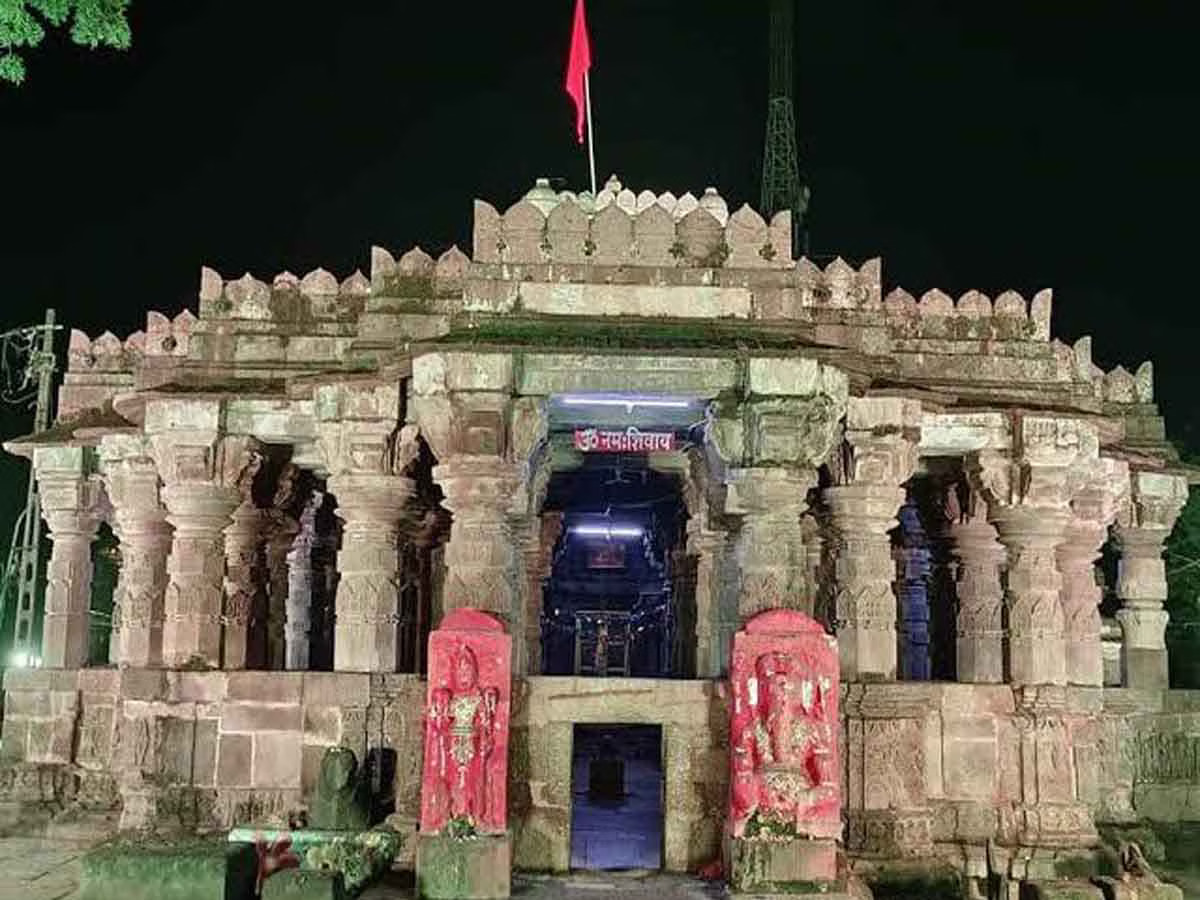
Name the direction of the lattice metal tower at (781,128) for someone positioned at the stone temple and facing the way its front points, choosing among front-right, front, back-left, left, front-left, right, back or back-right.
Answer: back

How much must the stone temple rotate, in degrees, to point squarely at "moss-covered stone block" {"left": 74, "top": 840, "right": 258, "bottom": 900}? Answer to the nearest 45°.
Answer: approximately 45° to its right

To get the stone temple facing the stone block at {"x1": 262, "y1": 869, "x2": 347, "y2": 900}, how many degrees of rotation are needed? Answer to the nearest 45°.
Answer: approximately 45° to its right

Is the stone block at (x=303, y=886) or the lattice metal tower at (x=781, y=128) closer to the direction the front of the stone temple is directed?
the stone block

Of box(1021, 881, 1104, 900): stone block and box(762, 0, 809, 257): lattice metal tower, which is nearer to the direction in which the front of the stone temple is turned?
the stone block

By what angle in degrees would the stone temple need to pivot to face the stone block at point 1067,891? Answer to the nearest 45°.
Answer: approximately 90° to its left

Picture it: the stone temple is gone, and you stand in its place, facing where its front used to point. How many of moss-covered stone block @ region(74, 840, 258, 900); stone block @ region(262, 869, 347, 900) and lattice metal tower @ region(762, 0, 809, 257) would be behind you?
1

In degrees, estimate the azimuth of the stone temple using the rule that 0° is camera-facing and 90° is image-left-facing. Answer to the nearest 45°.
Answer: approximately 0°
